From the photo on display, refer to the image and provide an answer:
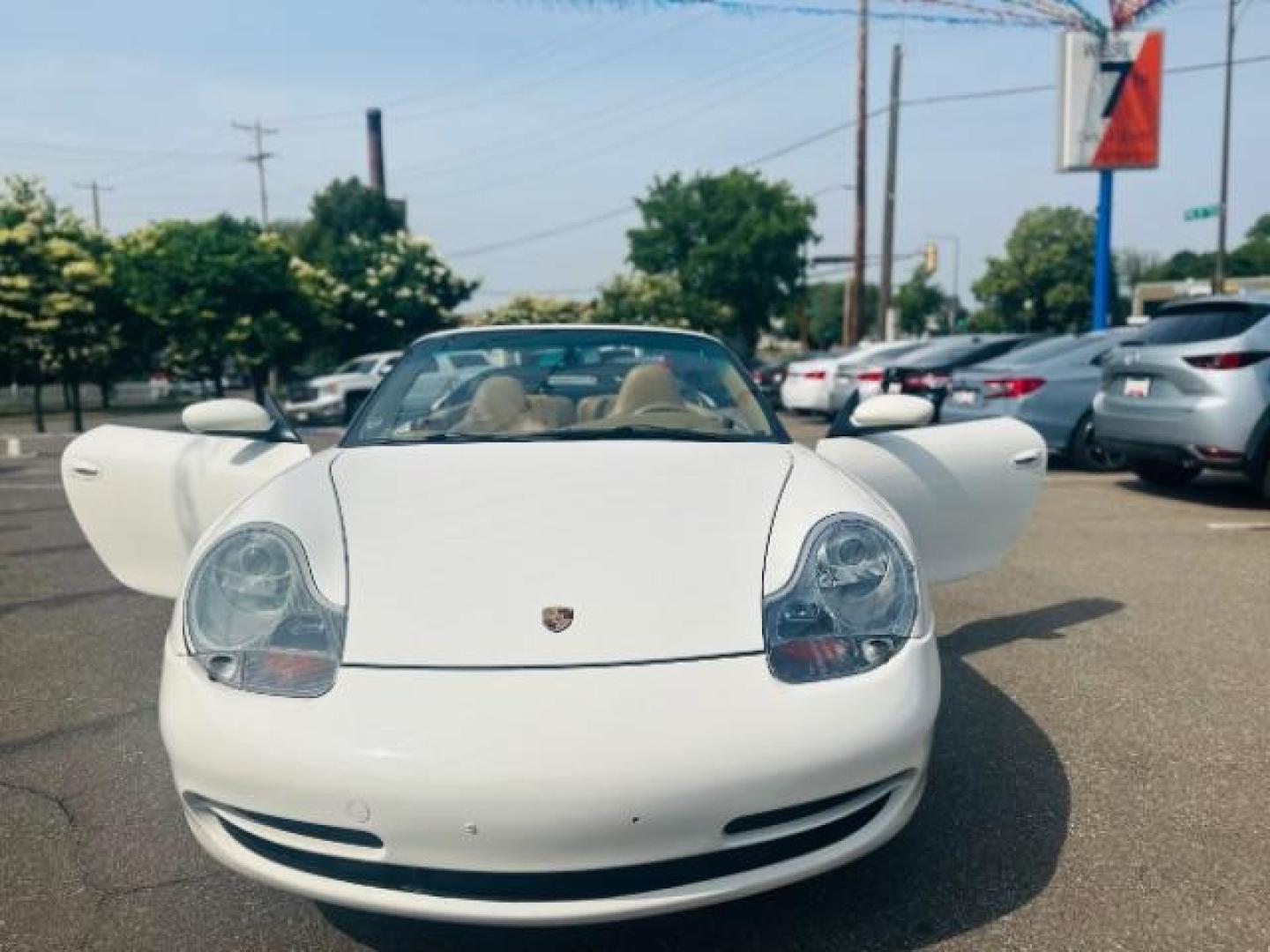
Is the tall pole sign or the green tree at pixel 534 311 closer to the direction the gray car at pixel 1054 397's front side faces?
the tall pole sign

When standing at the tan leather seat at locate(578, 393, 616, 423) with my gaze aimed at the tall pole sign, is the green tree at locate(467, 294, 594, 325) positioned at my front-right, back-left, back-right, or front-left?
front-left

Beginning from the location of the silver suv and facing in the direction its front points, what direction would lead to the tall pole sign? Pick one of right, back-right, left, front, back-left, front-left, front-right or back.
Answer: front-left

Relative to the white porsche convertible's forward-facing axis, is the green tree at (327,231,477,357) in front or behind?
behind

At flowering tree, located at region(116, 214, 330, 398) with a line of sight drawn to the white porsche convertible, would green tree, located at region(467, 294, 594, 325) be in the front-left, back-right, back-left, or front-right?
back-left

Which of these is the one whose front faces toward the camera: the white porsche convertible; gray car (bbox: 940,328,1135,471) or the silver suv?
the white porsche convertible

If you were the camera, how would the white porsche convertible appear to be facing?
facing the viewer

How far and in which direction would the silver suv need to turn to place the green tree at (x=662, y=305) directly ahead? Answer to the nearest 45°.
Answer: approximately 90° to its left

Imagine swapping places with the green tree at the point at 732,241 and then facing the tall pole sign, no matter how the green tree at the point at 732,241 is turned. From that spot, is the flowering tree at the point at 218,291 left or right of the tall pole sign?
right

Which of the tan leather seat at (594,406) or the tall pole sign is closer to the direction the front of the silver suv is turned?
the tall pole sign

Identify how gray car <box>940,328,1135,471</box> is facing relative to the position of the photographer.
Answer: facing away from the viewer and to the right of the viewer

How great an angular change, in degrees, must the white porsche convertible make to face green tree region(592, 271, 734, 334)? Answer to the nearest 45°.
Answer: approximately 180°

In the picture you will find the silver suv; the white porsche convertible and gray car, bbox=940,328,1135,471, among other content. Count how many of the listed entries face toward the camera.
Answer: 1

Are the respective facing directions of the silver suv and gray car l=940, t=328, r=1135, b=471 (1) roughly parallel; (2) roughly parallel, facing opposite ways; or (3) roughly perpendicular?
roughly parallel

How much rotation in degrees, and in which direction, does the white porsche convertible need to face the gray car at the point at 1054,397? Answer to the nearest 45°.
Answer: approximately 135° to its left
